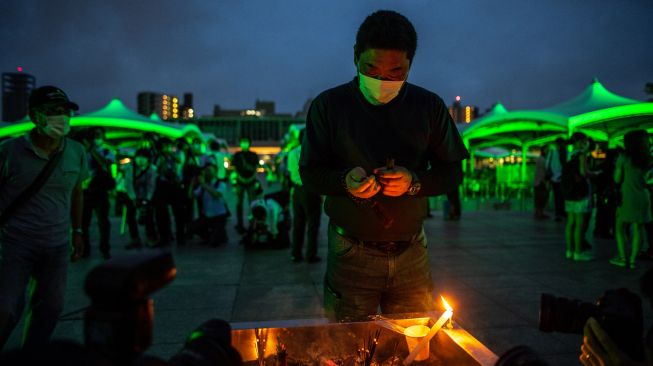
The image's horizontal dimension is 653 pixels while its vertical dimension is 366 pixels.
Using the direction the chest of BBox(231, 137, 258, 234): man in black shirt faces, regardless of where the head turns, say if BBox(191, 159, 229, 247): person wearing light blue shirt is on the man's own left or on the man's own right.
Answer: on the man's own right

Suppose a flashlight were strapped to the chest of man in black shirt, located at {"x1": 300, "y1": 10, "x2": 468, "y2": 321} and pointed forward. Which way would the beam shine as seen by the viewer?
toward the camera

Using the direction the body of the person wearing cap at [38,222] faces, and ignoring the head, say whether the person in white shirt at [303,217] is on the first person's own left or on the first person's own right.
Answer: on the first person's own left

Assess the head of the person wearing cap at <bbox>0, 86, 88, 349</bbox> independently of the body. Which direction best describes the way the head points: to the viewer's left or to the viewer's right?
to the viewer's right

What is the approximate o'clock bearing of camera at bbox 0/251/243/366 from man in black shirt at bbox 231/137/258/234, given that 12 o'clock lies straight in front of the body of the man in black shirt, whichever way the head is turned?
The camera is roughly at 12 o'clock from the man in black shirt.

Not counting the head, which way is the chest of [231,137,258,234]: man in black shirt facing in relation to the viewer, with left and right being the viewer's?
facing the viewer

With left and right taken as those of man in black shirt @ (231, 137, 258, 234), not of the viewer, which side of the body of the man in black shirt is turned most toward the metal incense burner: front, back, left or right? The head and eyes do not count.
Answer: front

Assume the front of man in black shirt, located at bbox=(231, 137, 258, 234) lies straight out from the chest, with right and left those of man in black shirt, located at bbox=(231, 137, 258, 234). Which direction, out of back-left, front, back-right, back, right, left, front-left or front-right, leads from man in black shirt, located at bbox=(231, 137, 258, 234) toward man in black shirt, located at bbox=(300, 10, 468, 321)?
front
